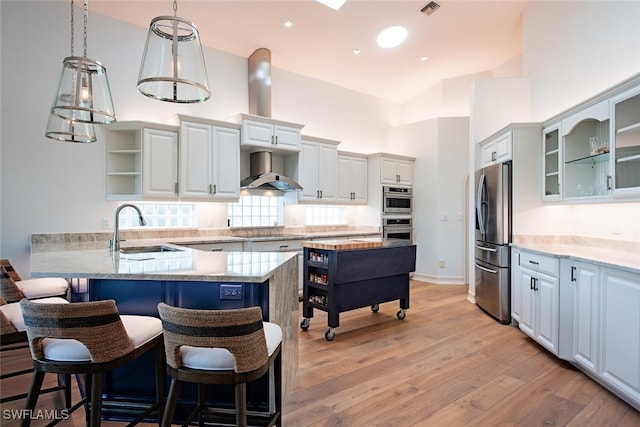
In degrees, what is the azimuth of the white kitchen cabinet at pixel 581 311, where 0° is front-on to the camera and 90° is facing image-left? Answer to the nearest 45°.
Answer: approximately 45°

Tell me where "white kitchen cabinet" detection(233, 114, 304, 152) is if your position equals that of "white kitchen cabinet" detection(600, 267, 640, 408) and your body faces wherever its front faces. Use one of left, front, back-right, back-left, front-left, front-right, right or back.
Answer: front-right

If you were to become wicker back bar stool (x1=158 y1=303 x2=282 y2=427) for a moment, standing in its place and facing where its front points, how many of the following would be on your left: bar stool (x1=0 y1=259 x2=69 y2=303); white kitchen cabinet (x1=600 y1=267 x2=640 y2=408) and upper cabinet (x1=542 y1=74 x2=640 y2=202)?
1

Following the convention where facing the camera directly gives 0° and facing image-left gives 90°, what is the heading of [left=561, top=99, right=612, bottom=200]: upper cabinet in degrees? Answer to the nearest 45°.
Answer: approximately 45°

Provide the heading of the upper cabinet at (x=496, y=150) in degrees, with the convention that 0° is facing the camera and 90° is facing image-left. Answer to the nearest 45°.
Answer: approximately 45°

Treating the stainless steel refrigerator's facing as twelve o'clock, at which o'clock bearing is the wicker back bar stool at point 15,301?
The wicker back bar stool is roughly at 12 o'clock from the stainless steel refrigerator.

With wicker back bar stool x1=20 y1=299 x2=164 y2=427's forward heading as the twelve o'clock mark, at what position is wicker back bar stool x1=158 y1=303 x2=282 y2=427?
wicker back bar stool x1=158 y1=303 x2=282 y2=427 is roughly at 3 o'clock from wicker back bar stool x1=20 y1=299 x2=164 y2=427.

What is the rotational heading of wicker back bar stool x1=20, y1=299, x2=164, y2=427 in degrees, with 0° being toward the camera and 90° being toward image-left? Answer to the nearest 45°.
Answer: approximately 225°

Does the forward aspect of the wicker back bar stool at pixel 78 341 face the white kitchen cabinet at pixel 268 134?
yes

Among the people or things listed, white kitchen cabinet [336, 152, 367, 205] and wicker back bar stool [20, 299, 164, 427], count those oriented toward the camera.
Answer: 1

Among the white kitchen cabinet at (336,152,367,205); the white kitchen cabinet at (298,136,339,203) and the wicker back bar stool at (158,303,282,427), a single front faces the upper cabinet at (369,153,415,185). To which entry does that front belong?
the wicker back bar stool
